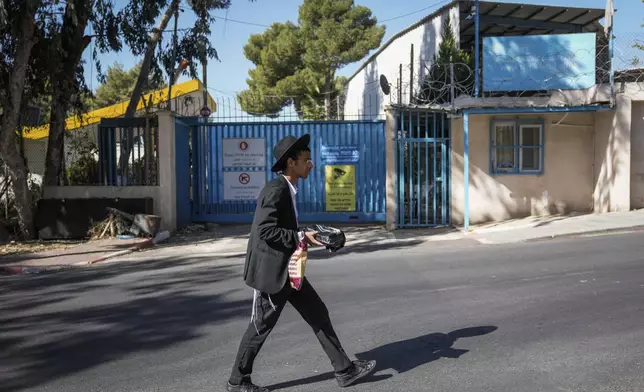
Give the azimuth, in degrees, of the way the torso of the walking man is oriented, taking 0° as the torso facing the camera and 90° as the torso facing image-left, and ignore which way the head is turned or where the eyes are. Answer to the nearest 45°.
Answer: approximately 270°

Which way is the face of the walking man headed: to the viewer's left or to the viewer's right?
to the viewer's right

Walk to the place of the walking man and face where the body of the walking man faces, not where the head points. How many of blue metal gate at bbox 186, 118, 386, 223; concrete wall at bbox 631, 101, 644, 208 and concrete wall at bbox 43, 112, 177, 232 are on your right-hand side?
0

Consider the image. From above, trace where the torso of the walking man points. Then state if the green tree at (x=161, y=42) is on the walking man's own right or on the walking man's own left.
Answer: on the walking man's own left

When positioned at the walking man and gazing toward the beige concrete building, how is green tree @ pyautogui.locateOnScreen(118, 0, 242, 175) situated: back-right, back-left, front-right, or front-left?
front-left

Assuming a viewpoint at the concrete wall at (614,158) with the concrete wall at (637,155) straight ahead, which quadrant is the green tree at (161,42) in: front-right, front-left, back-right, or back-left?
back-left

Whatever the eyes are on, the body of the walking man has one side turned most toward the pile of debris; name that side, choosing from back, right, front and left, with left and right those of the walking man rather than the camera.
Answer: left

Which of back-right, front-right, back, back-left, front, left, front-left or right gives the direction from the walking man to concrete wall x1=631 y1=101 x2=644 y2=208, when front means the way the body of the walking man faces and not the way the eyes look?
front-left

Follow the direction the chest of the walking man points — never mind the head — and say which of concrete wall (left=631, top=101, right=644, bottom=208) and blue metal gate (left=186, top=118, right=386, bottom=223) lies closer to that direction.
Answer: the concrete wall

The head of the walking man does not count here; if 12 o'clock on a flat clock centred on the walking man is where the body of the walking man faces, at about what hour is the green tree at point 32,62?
The green tree is roughly at 8 o'clock from the walking man.

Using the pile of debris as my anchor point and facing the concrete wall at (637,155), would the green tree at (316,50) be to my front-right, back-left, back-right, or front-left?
front-left

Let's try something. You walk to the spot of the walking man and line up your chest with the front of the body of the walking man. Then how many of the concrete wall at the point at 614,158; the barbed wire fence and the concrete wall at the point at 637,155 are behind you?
0

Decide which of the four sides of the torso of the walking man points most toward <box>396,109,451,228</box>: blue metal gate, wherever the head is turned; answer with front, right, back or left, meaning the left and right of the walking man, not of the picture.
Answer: left

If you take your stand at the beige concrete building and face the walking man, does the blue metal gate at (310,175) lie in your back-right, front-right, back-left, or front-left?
front-right
